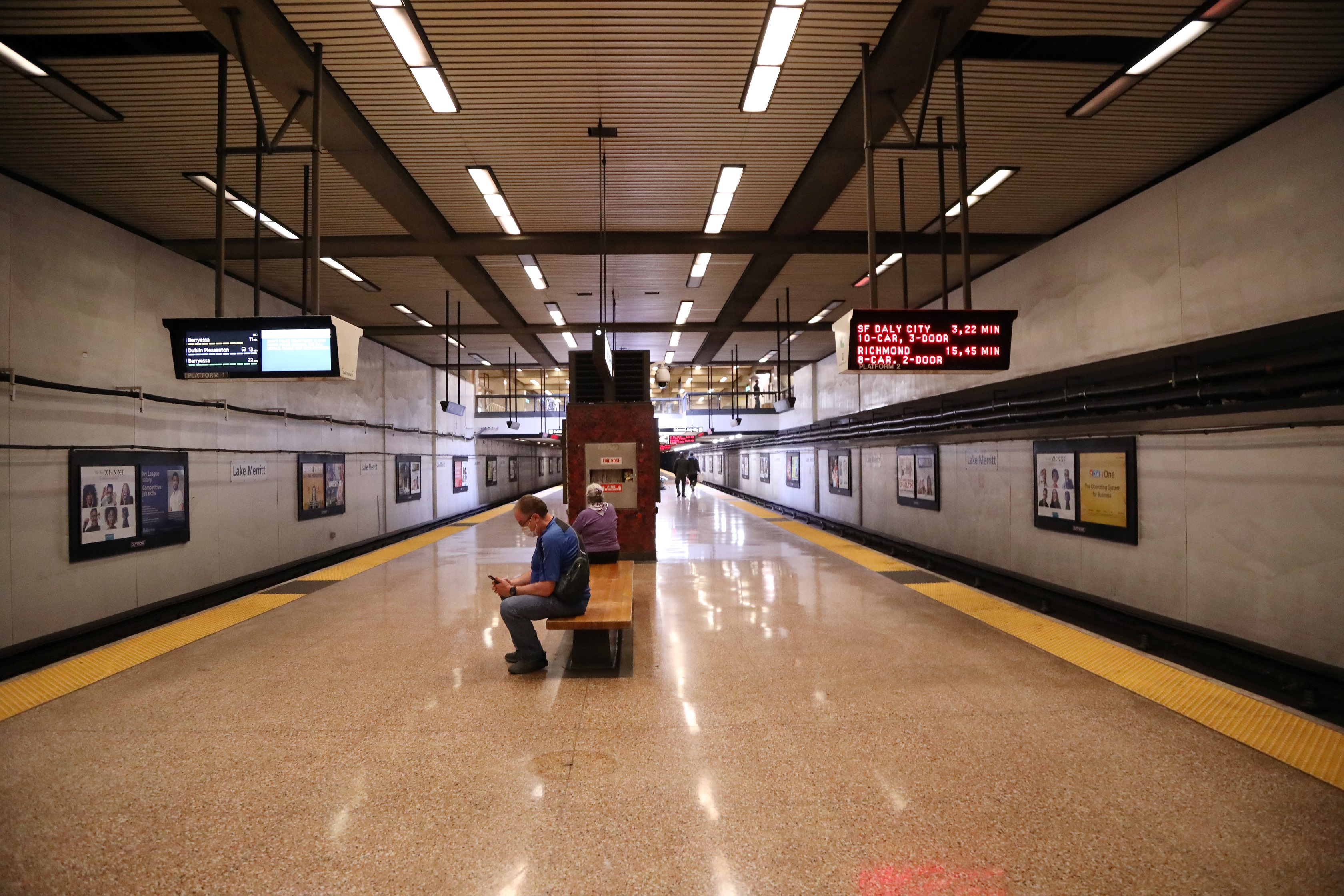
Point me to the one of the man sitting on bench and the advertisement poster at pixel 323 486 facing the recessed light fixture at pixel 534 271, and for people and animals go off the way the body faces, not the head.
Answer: the advertisement poster

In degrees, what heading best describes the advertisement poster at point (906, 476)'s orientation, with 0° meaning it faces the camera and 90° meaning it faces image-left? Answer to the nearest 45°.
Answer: approximately 45°

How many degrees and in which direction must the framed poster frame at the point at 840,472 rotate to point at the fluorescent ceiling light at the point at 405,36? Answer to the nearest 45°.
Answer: approximately 45° to its left

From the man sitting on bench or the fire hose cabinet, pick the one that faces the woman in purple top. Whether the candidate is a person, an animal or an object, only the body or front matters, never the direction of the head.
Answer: the fire hose cabinet

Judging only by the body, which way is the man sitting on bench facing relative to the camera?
to the viewer's left

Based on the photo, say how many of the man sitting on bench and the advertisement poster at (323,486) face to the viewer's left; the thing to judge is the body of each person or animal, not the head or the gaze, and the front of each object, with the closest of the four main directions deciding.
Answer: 1

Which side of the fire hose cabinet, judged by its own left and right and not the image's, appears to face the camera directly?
front

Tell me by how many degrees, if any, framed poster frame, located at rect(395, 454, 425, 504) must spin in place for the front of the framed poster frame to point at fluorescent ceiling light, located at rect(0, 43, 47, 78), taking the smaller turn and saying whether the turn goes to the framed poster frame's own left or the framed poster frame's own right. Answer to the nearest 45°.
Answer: approximately 45° to the framed poster frame's own right

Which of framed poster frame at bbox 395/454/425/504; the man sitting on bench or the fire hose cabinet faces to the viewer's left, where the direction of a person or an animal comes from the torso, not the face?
the man sitting on bench

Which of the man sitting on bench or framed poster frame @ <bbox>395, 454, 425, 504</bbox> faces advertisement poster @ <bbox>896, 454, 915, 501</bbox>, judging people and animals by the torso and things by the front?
the framed poster frame

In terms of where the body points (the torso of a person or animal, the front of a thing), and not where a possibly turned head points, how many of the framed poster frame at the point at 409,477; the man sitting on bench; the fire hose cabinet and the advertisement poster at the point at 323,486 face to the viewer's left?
1

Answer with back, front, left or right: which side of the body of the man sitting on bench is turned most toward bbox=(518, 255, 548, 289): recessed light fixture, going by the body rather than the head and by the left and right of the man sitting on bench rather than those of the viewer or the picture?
right

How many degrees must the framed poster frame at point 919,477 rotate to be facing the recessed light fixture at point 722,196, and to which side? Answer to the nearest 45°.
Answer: approximately 45° to its left

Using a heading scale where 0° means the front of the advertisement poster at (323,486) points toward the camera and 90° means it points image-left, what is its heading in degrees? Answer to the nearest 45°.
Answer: approximately 315°
